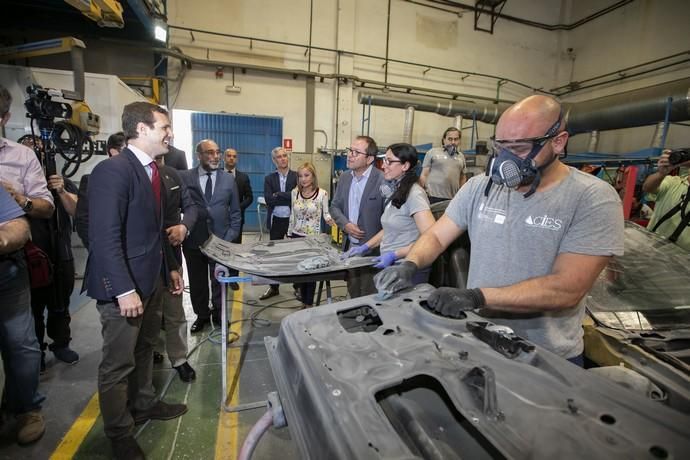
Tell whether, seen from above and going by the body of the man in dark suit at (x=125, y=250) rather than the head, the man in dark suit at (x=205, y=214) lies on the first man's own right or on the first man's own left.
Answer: on the first man's own left

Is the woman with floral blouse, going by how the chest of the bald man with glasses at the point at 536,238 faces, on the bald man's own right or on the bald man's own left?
on the bald man's own right

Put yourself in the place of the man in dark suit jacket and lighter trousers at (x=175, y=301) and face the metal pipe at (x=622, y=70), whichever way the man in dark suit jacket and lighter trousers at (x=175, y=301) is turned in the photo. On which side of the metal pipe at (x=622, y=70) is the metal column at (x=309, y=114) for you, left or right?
left

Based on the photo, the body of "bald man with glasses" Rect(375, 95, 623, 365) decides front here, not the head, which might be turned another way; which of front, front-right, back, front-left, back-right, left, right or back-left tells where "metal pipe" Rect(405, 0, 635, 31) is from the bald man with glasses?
back-right

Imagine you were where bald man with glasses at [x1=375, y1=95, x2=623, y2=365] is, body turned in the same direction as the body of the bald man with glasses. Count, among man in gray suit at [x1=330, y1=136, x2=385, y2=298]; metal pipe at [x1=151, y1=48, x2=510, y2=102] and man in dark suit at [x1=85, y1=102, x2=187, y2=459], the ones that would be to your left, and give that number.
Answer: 0

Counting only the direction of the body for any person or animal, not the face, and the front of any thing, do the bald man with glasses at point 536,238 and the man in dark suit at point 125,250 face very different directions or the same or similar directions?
very different directions

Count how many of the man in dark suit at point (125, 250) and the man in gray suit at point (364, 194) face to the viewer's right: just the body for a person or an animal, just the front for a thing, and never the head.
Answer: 1

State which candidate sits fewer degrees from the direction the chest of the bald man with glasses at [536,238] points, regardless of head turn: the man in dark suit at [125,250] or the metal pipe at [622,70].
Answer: the man in dark suit

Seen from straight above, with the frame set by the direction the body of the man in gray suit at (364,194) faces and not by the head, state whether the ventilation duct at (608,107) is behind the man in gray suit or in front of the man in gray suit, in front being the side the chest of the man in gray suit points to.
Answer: behind

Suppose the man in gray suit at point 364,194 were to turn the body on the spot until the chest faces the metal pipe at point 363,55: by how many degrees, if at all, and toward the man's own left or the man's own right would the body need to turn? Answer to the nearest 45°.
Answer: approximately 135° to the man's own right

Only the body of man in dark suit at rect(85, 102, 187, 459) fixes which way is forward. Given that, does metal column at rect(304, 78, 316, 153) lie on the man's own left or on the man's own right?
on the man's own left

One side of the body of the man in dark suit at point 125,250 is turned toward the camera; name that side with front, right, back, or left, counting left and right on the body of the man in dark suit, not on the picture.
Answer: right

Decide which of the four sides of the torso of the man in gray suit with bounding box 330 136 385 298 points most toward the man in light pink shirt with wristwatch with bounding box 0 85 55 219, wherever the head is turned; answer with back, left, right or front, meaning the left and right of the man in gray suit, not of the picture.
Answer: front

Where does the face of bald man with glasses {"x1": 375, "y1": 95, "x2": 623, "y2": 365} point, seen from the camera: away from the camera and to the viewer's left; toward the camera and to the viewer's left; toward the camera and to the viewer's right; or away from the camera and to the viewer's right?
toward the camera and to the viewer's left

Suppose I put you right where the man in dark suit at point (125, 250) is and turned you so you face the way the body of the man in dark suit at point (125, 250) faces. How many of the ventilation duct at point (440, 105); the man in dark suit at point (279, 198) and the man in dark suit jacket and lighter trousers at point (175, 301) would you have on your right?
0

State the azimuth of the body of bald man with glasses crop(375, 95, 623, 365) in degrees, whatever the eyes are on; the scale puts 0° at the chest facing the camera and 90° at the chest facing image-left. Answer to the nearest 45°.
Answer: approximately 45°

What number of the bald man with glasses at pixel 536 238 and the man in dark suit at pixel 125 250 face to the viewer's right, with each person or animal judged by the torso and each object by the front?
1

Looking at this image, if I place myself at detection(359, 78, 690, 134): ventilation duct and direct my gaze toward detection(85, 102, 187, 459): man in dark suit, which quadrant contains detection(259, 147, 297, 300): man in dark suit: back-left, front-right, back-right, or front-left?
front-right

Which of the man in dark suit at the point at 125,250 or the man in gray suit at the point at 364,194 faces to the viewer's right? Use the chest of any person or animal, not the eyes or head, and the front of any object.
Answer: the man in dark suit at the point at 125,250

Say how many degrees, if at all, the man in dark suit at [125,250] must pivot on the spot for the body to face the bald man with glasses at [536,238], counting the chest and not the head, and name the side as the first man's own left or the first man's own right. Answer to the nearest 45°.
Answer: approximately 45° to the first man's own right

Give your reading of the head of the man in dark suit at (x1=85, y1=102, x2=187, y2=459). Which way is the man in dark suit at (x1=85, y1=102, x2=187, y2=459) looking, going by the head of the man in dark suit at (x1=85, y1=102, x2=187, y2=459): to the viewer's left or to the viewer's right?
to the viewer's right

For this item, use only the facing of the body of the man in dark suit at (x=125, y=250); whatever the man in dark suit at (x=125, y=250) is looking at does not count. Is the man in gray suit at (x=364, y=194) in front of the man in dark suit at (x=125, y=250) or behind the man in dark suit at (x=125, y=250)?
in front
